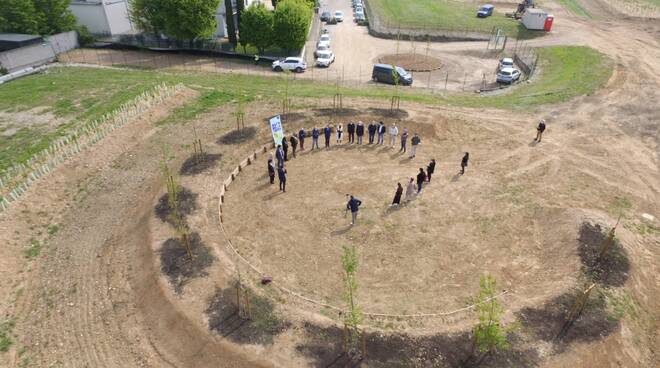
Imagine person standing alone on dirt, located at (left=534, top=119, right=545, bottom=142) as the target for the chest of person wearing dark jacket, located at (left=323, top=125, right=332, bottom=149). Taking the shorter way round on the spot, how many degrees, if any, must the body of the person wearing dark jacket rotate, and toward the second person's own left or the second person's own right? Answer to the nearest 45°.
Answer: approximately 90° to the second person's own left

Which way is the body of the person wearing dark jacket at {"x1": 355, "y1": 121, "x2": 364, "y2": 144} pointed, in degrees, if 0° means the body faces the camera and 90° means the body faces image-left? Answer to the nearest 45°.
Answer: approximately 0°

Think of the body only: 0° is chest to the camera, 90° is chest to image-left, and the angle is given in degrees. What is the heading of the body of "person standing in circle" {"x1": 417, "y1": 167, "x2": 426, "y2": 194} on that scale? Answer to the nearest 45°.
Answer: approximately 90°

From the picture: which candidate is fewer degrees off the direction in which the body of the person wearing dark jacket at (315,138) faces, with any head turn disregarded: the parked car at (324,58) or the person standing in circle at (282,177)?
the person standing in circle

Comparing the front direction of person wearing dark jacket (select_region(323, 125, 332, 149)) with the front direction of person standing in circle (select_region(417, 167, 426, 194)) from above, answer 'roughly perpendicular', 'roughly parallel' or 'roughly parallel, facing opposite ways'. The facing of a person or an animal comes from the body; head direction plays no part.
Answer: roughly perpendicular

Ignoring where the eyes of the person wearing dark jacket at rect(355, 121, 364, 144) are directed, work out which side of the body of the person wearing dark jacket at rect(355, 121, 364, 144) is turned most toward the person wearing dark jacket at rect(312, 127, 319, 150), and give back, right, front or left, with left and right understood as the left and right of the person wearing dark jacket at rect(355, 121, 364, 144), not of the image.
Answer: right

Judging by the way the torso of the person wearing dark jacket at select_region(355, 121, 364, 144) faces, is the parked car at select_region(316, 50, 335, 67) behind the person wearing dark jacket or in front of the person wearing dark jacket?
behind

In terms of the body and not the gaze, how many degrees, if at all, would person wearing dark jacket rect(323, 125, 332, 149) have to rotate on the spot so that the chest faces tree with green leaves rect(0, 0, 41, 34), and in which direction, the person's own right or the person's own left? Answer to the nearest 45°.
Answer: approximately 135° to the person's own right

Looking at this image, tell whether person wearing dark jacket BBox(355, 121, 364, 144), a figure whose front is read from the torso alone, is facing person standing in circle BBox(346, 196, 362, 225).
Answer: yes

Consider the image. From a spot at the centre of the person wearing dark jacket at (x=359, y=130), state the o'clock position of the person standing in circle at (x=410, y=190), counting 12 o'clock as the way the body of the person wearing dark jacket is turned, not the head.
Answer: The person standing in circle is roughly at 11 o'clock from the person wearing dark jacket.

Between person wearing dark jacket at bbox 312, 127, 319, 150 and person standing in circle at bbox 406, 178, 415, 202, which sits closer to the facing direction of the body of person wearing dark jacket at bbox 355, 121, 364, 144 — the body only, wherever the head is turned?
the person standing in circle
